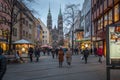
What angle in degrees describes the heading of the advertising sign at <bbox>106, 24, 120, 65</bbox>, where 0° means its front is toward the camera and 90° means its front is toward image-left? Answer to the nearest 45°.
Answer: approximately 0°
